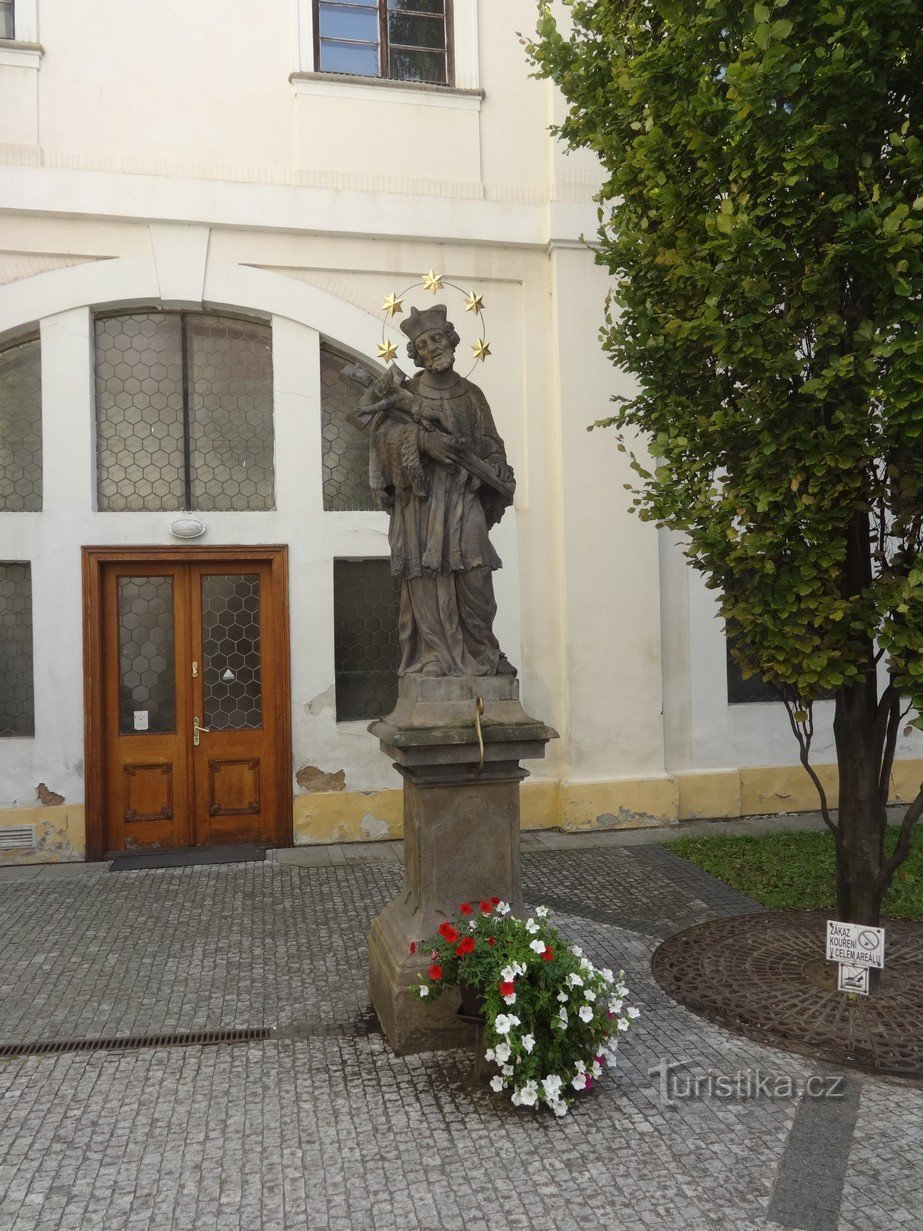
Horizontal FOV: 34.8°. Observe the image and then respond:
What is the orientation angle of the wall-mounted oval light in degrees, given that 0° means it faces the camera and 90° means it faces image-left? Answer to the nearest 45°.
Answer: approximately 0°

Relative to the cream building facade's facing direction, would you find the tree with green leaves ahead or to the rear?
ahead

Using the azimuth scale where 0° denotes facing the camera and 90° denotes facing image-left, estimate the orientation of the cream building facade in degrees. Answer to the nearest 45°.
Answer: approximately 0°

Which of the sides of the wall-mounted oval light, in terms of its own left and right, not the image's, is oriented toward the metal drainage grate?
front

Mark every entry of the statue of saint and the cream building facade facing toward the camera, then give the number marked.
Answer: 2

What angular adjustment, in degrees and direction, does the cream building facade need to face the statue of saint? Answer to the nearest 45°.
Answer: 0° — it already faces it

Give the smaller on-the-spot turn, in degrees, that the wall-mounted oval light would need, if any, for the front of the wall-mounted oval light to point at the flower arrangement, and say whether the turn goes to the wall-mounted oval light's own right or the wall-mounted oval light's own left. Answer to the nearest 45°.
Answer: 0° — it already faces it

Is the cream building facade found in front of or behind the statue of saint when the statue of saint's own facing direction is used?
behind

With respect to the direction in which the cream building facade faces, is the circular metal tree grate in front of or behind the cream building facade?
in front

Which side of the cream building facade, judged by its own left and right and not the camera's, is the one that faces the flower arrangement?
front
